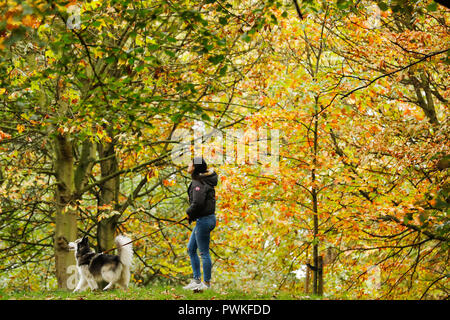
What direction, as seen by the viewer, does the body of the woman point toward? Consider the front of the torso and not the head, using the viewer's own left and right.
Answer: facing to the left of the viewer

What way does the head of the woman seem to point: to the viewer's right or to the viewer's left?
to the viewer's left

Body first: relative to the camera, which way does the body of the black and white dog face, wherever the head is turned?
to the viewer's left

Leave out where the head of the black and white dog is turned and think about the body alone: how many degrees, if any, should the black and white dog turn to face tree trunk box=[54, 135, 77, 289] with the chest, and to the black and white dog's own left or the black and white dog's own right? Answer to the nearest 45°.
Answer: approximately 45° to the black and white dog's own right

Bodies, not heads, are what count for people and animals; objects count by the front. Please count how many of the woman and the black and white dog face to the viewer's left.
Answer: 2

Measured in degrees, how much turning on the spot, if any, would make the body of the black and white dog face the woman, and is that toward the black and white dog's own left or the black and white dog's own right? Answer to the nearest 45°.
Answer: approximately 135° to the black and white dog's own left

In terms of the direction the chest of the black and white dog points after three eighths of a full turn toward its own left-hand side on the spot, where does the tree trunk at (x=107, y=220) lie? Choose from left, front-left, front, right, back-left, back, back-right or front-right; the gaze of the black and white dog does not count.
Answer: back-left
